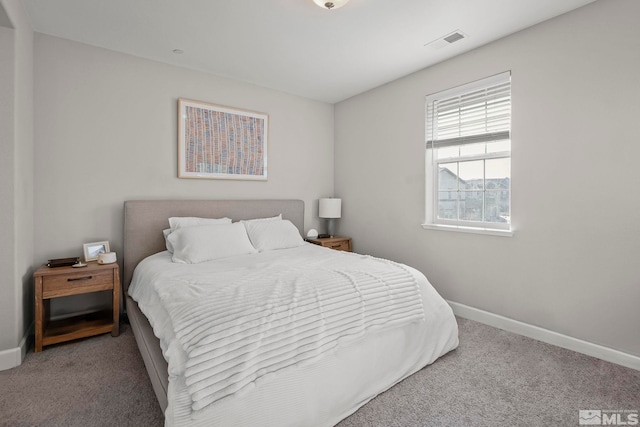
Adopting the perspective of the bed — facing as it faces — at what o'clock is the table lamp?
The table lamp is roughly at 8 o'clock from the bed.

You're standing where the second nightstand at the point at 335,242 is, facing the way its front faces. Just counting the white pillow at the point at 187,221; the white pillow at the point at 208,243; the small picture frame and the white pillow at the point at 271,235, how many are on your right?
4

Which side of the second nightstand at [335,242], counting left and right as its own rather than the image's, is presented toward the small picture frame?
right

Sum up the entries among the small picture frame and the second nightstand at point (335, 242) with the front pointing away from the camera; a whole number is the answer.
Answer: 0

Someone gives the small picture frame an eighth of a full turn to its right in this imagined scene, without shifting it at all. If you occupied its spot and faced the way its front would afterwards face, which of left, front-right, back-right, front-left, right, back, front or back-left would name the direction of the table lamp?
left

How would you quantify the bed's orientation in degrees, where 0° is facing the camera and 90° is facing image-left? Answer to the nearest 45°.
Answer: approximately 315°

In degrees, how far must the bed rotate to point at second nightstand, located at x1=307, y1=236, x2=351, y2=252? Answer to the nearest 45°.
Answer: approximately 135° to its left

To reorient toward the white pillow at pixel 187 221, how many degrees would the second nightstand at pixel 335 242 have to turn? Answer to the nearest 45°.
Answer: approximately 90° to its right

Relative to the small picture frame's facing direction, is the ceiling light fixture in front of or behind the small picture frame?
in front

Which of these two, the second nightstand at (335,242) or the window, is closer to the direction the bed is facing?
the window

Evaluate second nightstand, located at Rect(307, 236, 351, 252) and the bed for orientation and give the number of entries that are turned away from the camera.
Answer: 0

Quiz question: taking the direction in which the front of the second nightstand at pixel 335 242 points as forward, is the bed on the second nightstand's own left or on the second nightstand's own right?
on the second nightstand's own right
